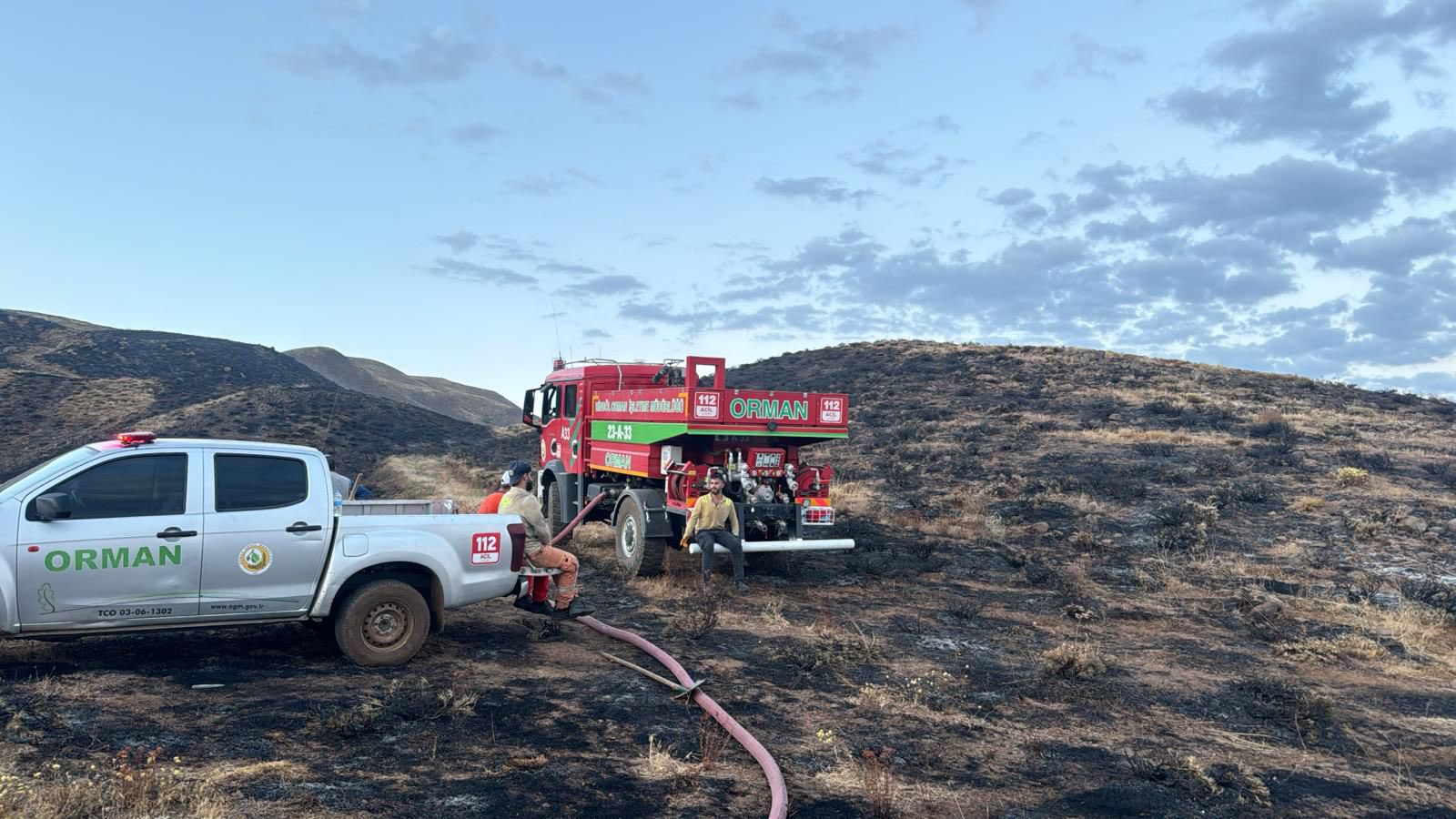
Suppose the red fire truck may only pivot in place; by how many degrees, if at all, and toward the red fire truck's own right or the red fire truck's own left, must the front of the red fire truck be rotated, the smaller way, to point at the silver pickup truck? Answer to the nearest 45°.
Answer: approximately 90° to the red fire truck's own left

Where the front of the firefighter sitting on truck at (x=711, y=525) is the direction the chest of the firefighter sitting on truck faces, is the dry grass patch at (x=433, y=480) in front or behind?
behind

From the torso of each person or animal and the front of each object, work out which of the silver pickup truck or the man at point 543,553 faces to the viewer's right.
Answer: the man

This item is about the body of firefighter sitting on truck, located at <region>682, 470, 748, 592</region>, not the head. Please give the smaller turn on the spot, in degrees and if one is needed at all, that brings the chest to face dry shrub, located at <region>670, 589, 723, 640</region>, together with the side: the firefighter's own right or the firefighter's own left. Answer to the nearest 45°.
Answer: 0° — they already face it

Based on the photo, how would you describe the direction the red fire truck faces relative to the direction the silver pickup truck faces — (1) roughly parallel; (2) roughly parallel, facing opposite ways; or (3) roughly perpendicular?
roughly perpendicular

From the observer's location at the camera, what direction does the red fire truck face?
facing away from the viewer and to the left of the viewer

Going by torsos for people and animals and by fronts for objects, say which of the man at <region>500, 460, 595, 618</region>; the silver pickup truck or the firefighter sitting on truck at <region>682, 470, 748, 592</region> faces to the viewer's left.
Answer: the silver pickup truck

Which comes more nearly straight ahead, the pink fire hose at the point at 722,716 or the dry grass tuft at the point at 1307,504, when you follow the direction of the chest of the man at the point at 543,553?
the dry grass tuft

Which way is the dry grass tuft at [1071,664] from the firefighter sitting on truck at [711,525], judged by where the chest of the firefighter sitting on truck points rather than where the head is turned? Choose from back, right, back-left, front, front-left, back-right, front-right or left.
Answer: front-left

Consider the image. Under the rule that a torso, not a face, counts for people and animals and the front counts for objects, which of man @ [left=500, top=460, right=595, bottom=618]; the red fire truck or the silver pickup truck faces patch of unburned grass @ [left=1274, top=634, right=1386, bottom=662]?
the man

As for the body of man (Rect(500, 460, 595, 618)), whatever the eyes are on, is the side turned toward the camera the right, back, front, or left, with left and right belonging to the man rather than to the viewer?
right

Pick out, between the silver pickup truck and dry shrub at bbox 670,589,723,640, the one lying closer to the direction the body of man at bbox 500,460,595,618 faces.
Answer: the dry shrub

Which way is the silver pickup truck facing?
to the viewer's left

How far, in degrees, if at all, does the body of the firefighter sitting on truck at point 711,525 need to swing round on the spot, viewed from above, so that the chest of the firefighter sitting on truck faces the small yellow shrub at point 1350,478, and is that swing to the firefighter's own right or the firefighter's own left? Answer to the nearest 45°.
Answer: approximately 135° to the firefighter's own left

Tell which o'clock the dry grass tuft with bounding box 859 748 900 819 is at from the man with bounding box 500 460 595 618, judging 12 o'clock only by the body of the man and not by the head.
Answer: The dry grass tuft is roughly at 2 o'clock from the man.

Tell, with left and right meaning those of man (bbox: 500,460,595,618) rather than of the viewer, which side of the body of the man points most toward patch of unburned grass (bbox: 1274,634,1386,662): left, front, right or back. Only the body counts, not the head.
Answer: front

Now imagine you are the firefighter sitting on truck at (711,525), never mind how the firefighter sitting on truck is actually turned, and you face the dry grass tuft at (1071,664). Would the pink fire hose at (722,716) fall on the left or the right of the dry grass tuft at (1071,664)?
right

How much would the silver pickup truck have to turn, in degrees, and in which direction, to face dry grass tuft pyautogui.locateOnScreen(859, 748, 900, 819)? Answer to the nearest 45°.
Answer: approximately 135° to its left
